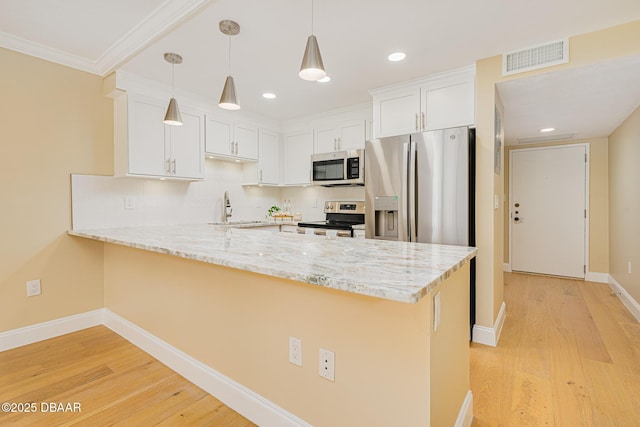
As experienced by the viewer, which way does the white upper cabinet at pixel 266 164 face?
facing the viewer and to the right of the viewer

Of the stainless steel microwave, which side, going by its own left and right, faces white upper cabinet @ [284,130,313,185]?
right

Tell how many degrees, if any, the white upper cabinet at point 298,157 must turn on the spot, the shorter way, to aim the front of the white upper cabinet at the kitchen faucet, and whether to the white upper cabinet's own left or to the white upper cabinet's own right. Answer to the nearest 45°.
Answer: approximately 45° to the white upper cabinet's own right

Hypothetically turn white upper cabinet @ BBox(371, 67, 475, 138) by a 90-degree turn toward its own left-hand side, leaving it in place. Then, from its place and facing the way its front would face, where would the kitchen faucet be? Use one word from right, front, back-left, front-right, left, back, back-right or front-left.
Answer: back-right

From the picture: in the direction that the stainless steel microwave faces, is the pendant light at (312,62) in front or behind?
in front

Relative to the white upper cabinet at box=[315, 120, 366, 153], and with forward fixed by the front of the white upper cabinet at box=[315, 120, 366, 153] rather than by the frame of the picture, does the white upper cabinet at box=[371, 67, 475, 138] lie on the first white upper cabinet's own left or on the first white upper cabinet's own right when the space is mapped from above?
on the first white upper cabinet's own left

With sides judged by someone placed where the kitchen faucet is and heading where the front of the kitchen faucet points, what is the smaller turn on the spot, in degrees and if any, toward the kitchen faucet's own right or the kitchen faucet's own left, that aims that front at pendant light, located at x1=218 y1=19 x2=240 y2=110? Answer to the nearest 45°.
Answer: approximately 45° to the kitchen faucet's own right

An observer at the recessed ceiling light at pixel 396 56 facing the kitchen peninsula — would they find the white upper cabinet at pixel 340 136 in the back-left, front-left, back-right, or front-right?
back-right

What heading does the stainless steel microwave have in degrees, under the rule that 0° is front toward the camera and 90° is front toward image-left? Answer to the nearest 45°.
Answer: approximately 45°

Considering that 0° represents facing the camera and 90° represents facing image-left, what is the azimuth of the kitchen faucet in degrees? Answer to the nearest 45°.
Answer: approximately 315°

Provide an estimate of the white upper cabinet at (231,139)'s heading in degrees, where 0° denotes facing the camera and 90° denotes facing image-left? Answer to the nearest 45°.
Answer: approximately 315°

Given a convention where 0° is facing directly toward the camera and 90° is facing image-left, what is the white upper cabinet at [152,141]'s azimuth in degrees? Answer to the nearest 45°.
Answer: approximately 315°

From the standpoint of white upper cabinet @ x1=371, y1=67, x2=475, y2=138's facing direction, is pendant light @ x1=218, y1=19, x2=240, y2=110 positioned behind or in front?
in front

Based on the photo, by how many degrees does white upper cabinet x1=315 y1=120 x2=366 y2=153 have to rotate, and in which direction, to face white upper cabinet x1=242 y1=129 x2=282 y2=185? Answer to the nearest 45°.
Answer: approximately 45° to its right

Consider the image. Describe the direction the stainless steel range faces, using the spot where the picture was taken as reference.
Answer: facing the viewer and to the left of the viewer
